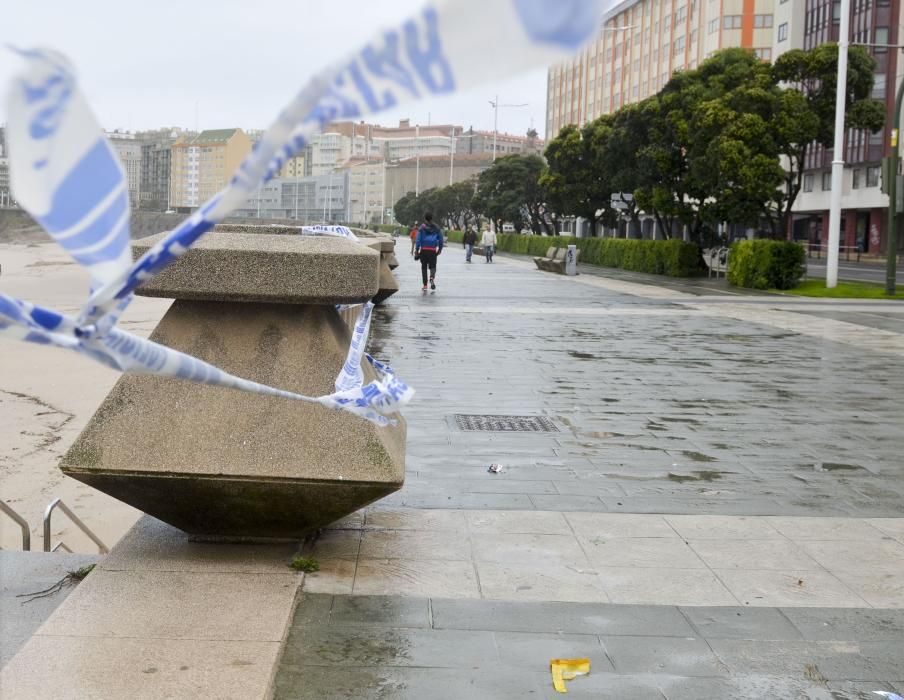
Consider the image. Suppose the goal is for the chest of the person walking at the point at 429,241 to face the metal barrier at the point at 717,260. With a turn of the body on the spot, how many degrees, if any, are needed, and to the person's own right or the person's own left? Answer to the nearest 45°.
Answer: approximately 45° to the person's own right

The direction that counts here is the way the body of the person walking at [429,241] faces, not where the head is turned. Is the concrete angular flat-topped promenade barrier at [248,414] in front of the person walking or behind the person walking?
behind

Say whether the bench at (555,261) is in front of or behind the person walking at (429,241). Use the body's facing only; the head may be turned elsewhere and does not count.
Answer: in front

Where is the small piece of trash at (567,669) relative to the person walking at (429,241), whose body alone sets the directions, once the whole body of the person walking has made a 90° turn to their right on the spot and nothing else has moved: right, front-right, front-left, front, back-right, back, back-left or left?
right

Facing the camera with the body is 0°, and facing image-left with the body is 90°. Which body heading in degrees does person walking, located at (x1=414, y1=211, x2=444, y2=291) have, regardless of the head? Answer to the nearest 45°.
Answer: approximately 180°

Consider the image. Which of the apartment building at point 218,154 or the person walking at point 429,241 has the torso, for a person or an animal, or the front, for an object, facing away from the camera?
the person walking

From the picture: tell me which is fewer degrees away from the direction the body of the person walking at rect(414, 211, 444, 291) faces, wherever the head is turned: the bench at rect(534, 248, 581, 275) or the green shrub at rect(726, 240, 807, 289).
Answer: the bench

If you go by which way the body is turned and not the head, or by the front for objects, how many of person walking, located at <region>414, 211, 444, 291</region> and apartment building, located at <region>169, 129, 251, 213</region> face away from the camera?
1

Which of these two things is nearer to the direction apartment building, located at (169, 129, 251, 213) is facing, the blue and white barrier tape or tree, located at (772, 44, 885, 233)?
the blue and white barrier tape

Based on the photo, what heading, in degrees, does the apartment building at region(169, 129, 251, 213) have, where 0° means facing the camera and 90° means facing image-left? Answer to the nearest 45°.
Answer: approximately 45°
